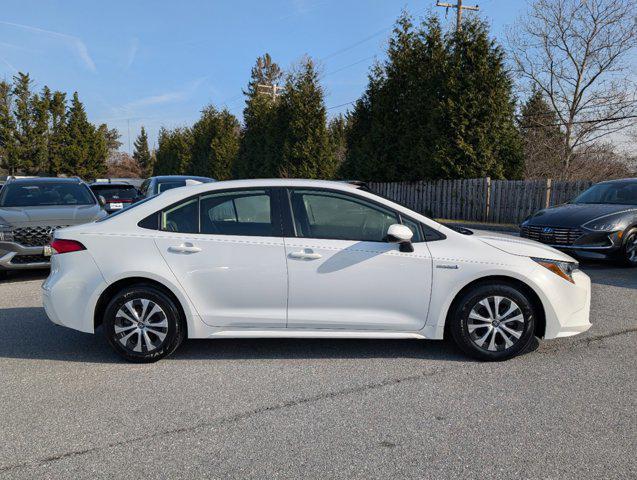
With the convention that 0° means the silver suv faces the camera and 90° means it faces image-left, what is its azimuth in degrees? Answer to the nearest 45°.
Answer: approximately 0°

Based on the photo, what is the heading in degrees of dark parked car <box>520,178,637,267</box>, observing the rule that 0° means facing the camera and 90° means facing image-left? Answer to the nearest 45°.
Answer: approximately 45°

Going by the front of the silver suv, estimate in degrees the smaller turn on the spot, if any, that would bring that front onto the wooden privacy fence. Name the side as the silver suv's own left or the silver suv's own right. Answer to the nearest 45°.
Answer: approximately 90° to the silver suv's own left

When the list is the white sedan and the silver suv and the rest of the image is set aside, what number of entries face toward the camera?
1

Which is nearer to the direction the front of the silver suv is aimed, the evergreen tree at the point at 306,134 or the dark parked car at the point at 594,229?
the dark parked car

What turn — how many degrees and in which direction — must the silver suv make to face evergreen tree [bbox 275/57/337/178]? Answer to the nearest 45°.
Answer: approximately 135° to its left

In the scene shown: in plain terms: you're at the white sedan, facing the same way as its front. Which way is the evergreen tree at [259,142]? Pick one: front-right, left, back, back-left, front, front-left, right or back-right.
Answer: left

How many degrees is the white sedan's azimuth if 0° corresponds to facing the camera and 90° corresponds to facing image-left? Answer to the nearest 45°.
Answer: approximately 270°

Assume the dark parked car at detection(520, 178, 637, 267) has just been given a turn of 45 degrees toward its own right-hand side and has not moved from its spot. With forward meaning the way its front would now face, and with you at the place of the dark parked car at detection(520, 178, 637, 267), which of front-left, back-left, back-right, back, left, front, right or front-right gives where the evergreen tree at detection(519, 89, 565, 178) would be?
right

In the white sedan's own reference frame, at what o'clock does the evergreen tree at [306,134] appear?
The evergreen tree is roughly at 9 o'clock from the white sedan.
